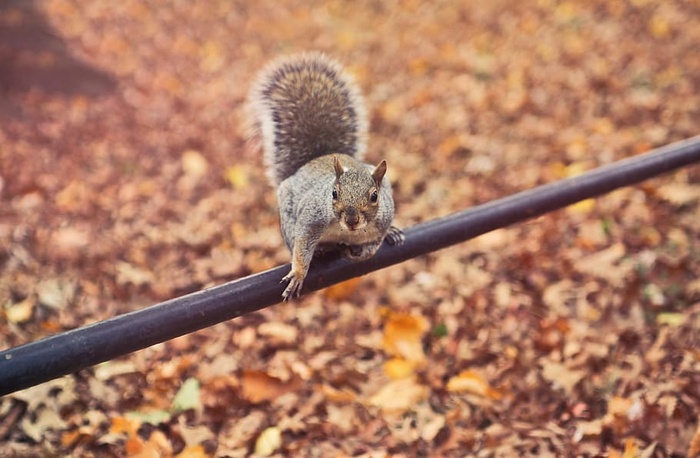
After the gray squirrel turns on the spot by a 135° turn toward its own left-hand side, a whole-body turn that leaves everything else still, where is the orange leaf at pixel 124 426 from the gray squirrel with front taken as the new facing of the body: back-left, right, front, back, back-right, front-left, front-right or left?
back-left

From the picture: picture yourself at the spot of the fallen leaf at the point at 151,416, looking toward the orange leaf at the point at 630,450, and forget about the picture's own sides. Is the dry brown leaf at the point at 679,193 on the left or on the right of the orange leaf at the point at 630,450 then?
left

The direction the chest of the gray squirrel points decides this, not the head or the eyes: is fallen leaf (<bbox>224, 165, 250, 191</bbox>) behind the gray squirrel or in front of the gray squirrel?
behind

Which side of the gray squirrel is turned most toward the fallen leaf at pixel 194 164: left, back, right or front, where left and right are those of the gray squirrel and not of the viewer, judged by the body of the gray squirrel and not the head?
back

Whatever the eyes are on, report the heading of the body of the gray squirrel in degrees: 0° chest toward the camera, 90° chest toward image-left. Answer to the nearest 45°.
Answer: approximately 0°

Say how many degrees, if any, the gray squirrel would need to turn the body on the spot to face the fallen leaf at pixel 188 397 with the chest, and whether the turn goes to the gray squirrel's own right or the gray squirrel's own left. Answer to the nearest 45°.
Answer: approximately 90° to the gray squirrel's own right
